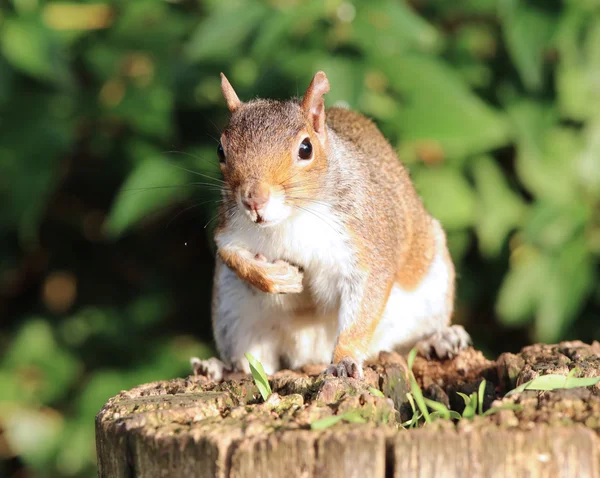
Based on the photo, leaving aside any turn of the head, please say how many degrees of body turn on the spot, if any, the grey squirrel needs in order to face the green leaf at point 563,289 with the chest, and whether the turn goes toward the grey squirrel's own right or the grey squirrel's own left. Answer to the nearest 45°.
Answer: approximately 180°

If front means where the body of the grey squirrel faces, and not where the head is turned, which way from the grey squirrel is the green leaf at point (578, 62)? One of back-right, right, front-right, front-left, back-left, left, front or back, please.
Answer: back

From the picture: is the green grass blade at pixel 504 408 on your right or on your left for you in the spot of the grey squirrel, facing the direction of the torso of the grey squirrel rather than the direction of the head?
on your left

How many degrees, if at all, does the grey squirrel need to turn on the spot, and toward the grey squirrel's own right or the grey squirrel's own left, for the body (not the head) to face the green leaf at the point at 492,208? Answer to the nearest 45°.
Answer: approximately 180°

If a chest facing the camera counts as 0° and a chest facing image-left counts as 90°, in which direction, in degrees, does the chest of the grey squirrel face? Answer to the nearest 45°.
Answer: approximately 45°

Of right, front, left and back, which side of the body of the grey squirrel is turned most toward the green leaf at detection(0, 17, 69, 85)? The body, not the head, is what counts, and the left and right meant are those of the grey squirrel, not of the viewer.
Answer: right

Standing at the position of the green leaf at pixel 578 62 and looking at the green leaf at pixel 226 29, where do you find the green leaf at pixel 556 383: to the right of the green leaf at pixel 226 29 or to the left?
left

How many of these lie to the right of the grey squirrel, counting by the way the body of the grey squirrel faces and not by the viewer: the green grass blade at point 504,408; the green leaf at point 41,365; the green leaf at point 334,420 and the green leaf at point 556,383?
1

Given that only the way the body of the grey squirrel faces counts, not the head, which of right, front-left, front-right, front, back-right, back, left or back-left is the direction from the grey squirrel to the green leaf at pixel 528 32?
back

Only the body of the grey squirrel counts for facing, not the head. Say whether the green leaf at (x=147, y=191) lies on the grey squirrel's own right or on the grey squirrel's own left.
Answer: on the grey squirrel's own right

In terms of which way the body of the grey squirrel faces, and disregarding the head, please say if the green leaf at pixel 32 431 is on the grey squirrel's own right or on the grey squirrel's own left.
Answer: on the grey squirrel's own right

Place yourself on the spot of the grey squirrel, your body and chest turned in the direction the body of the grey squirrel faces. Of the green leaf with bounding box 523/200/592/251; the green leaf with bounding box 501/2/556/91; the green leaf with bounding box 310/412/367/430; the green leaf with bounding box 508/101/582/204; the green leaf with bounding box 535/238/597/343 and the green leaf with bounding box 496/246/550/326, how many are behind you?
5

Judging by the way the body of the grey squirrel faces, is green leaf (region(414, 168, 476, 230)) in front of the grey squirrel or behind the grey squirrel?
behind

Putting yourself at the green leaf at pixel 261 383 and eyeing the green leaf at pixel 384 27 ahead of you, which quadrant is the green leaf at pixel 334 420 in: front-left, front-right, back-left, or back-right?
back-right

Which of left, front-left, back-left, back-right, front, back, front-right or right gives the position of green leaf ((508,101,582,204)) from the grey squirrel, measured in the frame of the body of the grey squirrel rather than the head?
back

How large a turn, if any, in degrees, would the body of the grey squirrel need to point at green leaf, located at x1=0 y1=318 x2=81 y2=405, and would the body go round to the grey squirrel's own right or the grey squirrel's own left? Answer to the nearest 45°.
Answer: approximately 90° to the grey squirrel's own right
